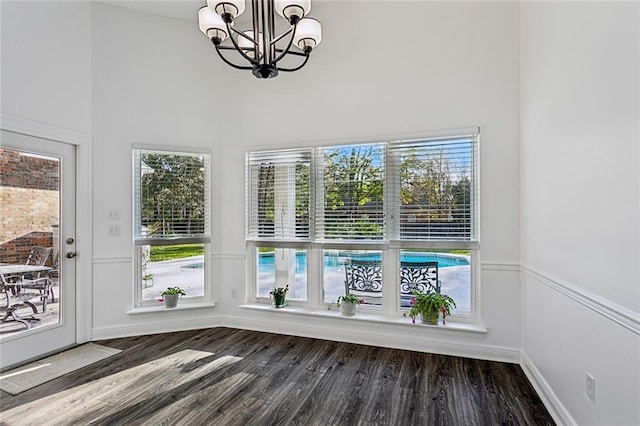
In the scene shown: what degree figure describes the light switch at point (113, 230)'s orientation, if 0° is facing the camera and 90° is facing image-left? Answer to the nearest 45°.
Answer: approximately 0°

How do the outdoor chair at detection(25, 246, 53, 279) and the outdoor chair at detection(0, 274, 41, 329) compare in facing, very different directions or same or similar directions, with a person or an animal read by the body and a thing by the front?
very different directions

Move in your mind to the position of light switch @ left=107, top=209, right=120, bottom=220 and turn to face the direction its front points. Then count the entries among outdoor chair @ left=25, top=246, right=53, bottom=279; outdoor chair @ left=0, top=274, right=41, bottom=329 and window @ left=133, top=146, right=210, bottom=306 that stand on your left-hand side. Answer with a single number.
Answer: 1

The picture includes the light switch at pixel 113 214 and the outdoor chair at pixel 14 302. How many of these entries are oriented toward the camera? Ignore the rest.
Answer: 1

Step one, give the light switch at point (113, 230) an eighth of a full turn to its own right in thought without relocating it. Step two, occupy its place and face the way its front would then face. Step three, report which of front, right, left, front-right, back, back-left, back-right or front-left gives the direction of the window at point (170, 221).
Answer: back-left

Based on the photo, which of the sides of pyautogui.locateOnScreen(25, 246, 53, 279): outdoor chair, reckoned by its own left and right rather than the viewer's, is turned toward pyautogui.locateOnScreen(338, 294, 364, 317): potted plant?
left

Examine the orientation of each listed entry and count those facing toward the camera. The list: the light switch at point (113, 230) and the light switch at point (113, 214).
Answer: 2

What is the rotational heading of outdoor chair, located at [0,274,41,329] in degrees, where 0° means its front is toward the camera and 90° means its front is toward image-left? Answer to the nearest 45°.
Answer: approximately 225°
